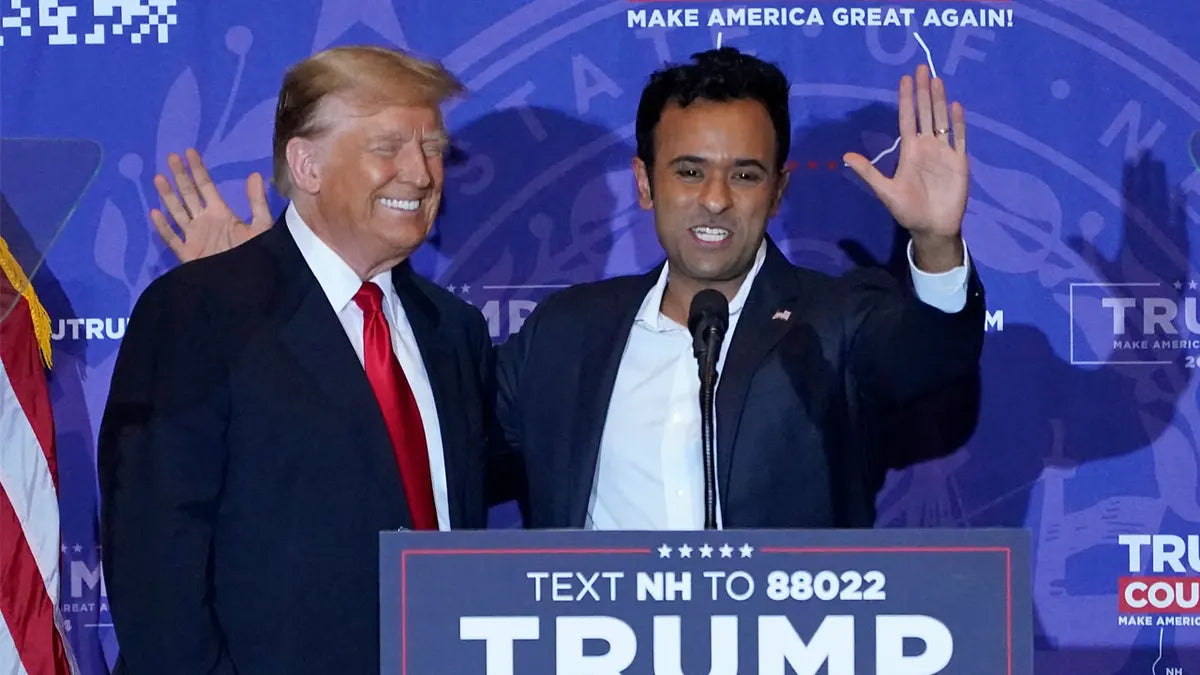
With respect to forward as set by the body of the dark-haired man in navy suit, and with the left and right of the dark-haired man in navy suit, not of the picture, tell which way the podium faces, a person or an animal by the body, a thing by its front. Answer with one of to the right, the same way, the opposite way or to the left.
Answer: the same way

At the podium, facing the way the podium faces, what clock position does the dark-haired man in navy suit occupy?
The dark-haired man in navy suit is roughly at 6 o'clock from the podium.

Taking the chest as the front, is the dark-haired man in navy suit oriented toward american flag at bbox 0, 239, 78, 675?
no

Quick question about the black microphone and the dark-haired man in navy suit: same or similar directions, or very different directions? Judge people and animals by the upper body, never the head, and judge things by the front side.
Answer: very different directions

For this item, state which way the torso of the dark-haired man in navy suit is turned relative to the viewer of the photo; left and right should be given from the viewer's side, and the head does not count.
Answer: facing the viewer

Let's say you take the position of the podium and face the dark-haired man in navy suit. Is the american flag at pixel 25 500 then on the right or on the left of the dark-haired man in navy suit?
left

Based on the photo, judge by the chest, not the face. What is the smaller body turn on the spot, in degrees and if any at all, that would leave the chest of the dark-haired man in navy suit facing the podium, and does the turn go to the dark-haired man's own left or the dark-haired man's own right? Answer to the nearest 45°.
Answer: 0° — they already face it

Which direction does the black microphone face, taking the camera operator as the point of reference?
facing away from the viewer

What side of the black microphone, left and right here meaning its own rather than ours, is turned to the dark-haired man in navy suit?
front

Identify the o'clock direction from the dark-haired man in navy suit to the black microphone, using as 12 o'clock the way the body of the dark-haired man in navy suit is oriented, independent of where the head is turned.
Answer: The black microphone is roughly at 12 o'clock from the dark-haired man in navy suit.

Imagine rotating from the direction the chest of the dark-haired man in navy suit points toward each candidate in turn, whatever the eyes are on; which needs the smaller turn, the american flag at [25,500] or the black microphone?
the black microphone

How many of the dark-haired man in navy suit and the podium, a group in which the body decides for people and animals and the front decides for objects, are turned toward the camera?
2

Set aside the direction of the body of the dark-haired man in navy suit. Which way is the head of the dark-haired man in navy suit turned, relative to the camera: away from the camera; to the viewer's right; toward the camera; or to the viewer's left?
toward the camera

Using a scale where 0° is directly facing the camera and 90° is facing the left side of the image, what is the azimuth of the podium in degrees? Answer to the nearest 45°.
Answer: approximately 0°
